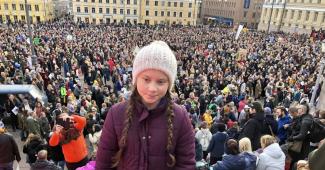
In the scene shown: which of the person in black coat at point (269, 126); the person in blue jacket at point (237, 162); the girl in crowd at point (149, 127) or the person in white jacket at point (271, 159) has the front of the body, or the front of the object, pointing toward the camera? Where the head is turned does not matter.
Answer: the girl in crowd

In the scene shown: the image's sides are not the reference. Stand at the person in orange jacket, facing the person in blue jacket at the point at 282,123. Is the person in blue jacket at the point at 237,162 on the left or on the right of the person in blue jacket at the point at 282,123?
right

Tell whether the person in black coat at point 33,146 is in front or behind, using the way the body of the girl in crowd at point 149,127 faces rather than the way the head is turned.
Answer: behind

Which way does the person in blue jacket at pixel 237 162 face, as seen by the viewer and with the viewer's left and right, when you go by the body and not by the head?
facing away from the viewer

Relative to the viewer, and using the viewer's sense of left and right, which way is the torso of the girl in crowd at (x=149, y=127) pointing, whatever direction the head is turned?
facing the viewer

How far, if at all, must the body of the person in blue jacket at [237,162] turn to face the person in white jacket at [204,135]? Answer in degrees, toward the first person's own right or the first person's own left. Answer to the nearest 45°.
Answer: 0° — they already face them

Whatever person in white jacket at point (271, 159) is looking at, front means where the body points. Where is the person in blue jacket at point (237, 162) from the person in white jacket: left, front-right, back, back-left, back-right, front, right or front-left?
left

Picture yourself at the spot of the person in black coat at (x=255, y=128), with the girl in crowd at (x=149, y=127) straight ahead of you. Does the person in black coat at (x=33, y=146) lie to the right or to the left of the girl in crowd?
right

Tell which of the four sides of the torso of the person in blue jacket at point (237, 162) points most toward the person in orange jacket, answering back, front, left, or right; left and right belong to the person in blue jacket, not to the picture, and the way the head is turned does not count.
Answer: left

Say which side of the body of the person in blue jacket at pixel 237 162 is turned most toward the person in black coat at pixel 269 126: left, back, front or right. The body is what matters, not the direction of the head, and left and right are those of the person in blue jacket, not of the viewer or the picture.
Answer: front

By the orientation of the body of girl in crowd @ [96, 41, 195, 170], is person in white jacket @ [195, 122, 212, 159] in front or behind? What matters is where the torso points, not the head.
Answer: behind

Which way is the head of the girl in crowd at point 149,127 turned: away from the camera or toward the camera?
toward the camera

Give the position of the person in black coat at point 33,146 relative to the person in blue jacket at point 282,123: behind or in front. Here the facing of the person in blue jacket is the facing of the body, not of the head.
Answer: in front
